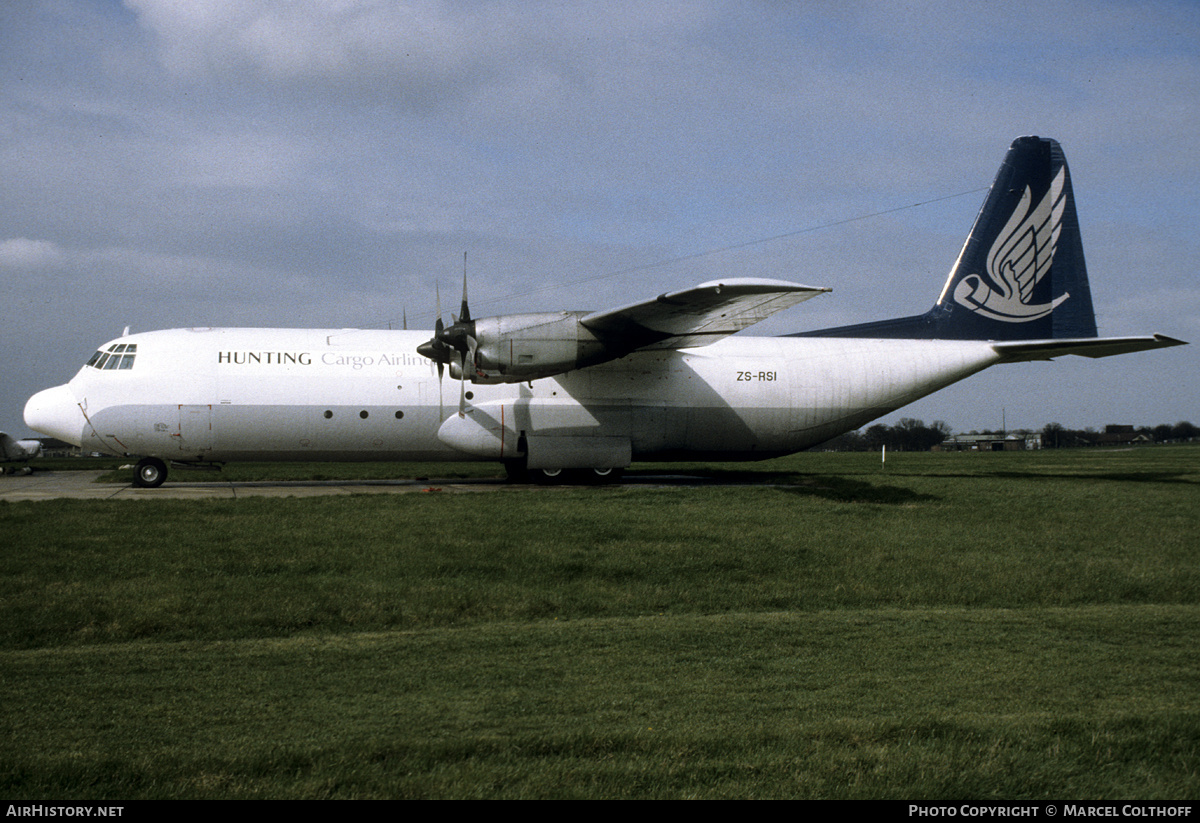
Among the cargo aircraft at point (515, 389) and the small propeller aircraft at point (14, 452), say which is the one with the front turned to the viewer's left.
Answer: the cargo aircraft at point (515, 389)

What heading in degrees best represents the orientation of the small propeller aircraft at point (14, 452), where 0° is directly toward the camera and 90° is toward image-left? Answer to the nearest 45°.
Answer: approximately 270°

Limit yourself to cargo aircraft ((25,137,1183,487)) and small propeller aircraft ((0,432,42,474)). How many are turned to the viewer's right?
1

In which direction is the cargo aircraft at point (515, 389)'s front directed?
to the viewer's left

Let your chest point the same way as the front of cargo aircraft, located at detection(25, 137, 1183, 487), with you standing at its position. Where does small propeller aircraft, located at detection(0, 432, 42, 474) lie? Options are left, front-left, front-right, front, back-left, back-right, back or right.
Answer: front-right

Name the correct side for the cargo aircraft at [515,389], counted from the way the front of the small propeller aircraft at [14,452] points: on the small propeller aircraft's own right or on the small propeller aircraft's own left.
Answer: on the small propeller aircraft's own right
